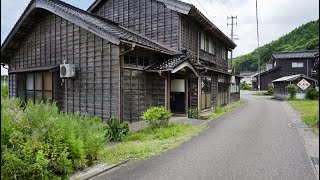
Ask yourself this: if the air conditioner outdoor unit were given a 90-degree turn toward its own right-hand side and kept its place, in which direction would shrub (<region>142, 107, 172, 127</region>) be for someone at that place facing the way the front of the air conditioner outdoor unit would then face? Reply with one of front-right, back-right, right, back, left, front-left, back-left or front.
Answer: back

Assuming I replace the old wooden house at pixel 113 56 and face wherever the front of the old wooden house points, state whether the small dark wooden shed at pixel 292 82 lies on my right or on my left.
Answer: on my left

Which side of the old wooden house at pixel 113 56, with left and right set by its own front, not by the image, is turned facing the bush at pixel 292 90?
left

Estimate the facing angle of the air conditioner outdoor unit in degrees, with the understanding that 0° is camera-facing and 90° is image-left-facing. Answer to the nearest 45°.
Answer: approximately 45°

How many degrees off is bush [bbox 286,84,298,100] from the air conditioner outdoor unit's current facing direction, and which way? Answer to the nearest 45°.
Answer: approximately 135° to its left

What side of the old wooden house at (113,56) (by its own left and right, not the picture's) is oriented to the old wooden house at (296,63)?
left

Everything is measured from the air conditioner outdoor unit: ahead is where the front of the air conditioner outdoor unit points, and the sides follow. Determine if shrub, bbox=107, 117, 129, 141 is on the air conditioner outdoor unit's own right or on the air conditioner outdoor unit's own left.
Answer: on the air conditioner outdoor unit's own left

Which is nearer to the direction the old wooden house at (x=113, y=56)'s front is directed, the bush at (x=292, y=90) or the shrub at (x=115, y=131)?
the shrub

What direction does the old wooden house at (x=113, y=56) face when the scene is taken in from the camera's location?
facing the viewer and to the right of the viewer

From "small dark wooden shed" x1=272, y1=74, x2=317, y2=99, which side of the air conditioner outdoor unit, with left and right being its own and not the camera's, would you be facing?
back

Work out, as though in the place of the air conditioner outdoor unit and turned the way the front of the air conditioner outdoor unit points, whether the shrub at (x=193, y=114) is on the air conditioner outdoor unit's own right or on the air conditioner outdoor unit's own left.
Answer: on the air conditioner outdoor unit's own left
